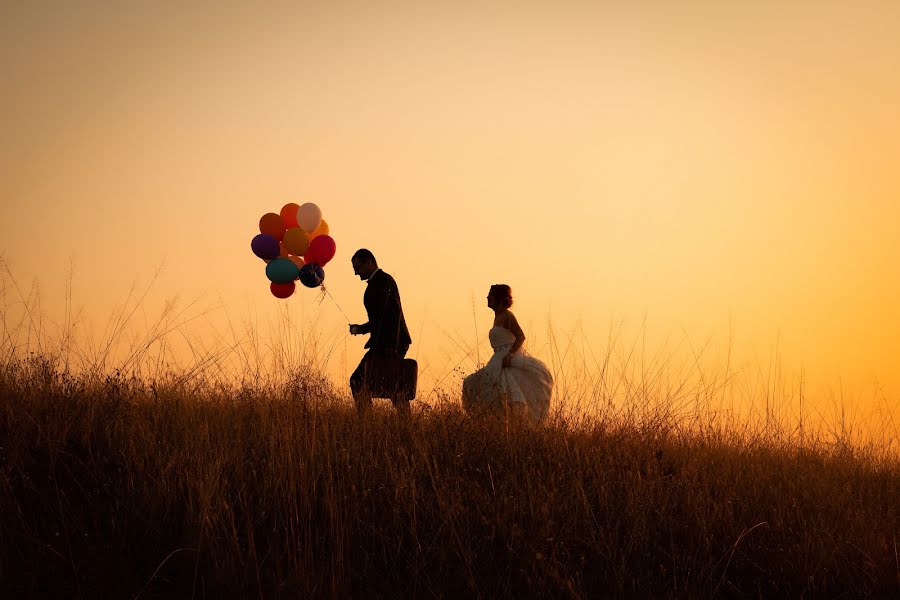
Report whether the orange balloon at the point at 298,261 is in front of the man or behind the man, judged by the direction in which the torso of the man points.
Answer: in front

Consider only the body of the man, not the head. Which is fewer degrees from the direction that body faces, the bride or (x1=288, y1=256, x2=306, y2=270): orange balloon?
the orange balloon

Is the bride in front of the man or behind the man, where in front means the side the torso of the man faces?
behind

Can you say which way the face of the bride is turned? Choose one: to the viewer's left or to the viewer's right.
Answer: to the viewer's left

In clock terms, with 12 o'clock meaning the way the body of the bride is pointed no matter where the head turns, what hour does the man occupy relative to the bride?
The man is roughly at 11 o'clock from the bride.

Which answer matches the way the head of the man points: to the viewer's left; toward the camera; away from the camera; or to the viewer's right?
to the viewer's left

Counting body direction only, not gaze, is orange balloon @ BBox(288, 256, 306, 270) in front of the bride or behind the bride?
in front

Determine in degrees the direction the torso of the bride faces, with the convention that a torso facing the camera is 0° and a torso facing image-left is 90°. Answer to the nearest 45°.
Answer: approximately 90°

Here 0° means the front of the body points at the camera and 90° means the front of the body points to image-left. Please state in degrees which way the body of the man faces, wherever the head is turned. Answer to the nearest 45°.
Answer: approximately 90°

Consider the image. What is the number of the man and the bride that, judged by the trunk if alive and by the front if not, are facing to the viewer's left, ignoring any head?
2
